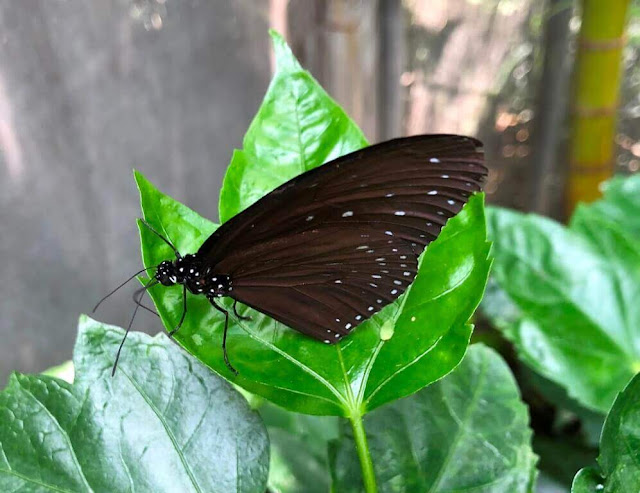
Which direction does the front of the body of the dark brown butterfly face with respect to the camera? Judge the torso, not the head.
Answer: to the viewer's left

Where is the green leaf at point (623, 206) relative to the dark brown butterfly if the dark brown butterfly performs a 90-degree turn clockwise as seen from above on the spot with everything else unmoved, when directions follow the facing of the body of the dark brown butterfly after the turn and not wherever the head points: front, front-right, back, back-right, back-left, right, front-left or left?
front-right
